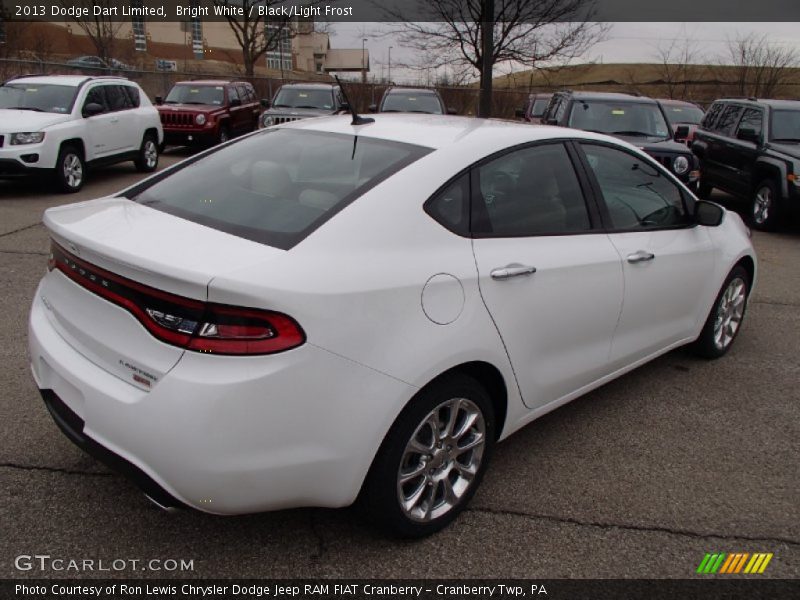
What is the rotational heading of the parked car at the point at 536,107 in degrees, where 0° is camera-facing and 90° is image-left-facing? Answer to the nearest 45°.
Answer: approximately 0°

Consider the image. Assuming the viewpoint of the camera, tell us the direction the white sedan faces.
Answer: facing away from the viewer and to the right of the viewer

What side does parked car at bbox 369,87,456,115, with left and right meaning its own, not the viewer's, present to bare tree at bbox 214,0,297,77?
back

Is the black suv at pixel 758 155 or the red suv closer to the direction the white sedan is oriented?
the black suv

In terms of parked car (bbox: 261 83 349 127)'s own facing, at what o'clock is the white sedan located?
The white sedan is roughly at 12 o'clock from the parked car.

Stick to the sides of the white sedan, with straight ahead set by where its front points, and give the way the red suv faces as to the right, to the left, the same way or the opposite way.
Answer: the opposite way

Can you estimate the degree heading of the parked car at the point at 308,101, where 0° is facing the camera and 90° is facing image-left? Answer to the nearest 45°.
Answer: approximately 0°

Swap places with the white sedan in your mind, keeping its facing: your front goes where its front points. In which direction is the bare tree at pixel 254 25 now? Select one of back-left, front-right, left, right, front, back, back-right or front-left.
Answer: front-left

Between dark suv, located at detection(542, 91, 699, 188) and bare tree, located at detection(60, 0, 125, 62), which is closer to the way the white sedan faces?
the dark suv

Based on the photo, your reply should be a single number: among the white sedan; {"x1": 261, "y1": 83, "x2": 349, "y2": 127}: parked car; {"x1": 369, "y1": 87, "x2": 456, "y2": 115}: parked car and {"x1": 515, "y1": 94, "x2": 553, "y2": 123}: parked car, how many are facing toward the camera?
3

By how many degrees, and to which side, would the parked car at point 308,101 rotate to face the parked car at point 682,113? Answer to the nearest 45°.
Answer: approximately 90° to its left
